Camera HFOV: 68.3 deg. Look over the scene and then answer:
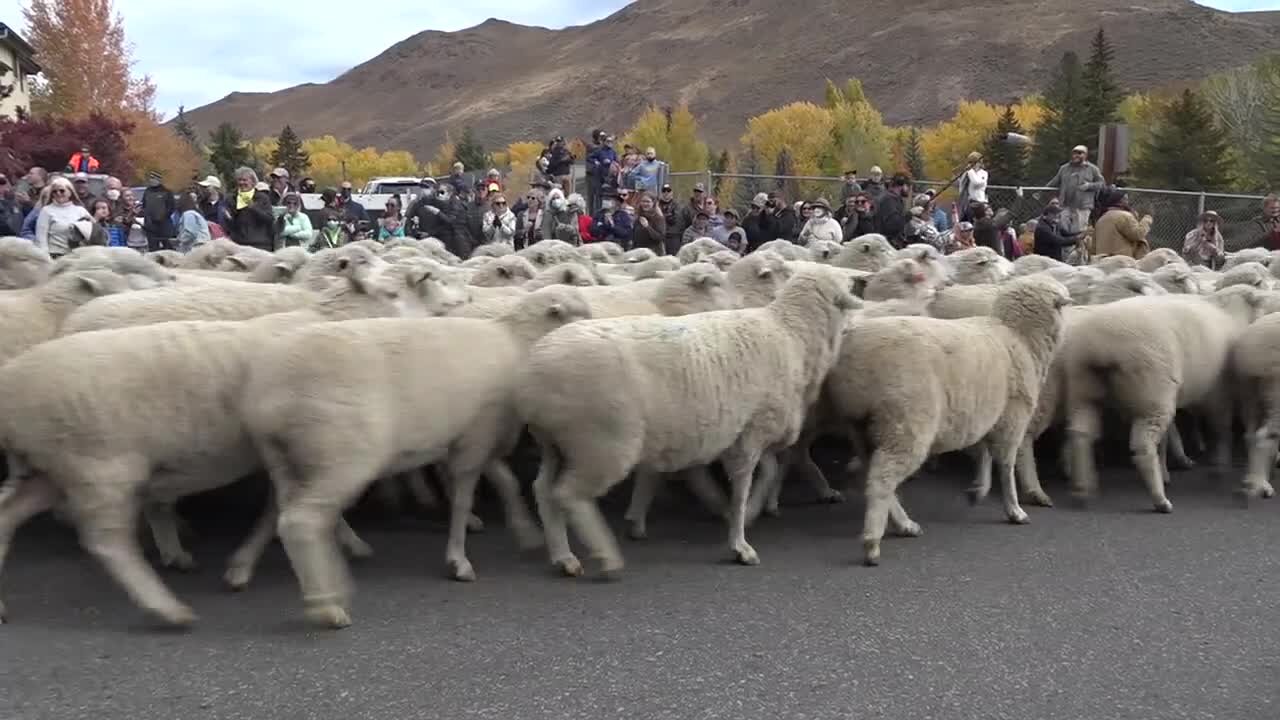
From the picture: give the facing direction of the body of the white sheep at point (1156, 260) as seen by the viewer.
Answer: to the viewer's right

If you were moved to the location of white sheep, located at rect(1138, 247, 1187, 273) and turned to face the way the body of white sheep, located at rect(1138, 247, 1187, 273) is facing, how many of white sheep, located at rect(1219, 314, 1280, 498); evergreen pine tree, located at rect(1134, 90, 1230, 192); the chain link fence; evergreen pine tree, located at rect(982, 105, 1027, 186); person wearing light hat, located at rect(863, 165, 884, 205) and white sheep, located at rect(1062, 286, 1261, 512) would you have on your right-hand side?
2

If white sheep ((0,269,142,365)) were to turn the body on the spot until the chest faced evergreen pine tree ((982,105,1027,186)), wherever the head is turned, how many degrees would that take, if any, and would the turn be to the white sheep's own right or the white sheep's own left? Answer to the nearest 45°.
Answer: approximately 45° to the white sheep's own left

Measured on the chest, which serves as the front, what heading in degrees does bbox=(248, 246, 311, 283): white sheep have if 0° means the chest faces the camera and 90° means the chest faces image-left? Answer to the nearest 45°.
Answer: approximately 270°

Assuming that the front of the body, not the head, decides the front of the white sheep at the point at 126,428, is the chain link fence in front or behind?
in front

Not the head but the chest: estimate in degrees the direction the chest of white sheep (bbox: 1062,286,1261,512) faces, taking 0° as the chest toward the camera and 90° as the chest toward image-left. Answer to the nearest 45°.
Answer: approximately 225°

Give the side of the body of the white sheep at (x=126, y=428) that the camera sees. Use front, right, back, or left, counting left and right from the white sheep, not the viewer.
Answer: right

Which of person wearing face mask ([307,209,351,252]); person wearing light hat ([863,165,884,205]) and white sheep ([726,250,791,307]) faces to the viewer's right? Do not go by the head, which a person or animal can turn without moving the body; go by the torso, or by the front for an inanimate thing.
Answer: the white sheep

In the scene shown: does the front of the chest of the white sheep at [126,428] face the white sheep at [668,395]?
yes

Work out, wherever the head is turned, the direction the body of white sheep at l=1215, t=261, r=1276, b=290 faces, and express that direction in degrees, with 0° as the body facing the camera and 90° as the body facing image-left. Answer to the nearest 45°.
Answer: approximately 270°

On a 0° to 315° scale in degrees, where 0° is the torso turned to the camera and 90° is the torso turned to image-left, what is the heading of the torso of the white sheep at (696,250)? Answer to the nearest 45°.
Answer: approximately 270°

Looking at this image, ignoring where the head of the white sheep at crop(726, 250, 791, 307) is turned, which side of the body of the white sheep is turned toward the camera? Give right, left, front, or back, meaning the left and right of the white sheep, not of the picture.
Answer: right

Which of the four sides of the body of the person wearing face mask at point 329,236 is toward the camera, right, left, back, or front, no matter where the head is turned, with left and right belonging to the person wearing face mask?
front

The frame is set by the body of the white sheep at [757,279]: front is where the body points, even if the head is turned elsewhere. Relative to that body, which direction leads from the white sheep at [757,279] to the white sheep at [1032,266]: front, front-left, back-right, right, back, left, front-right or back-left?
front-left
